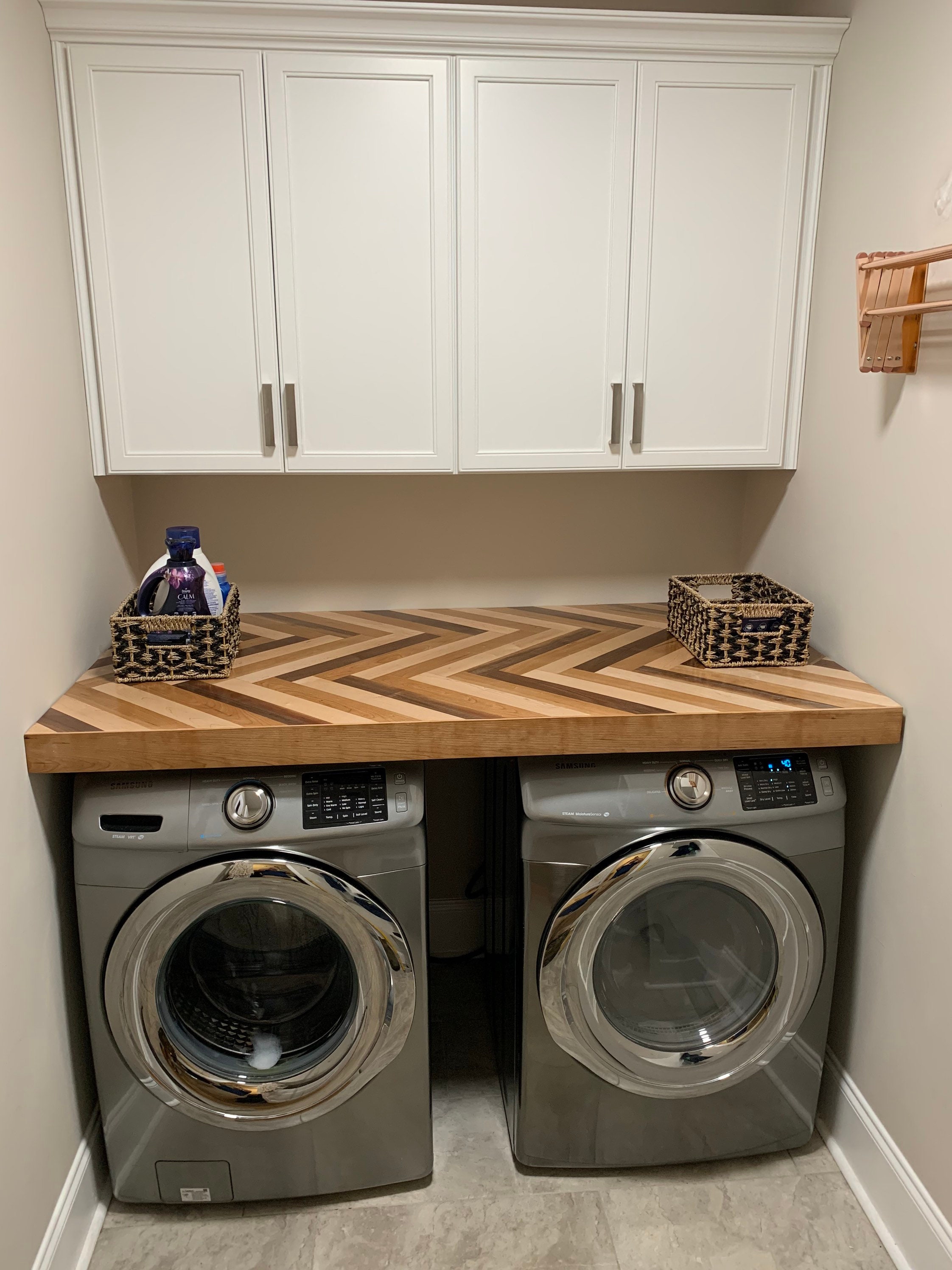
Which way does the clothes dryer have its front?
toward the camera

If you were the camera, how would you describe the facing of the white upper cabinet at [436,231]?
facing the viewer

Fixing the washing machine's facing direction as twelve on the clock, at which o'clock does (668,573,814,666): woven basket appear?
The woven basket is roughly at 9 o'clock from the washing machine.

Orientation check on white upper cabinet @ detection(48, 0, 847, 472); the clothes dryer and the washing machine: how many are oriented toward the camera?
3

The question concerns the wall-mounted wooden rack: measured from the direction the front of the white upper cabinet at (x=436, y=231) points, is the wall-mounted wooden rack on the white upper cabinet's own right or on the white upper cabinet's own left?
on the white upper cabinet's own left

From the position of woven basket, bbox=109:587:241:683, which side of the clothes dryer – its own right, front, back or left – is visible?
right
